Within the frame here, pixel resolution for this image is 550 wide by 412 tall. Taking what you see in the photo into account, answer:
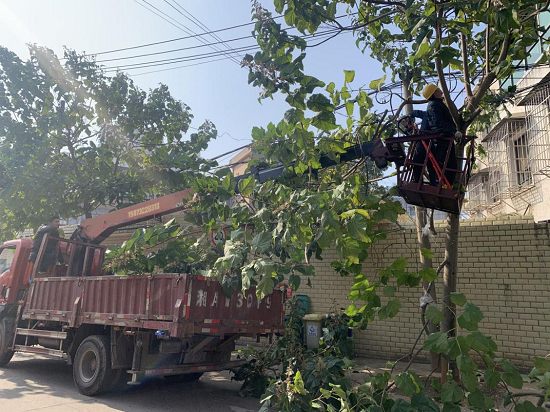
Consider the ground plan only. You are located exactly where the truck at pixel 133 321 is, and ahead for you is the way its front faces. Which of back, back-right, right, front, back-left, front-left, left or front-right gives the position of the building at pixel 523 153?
back-right

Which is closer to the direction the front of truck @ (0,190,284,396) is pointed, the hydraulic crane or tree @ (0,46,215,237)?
the tree

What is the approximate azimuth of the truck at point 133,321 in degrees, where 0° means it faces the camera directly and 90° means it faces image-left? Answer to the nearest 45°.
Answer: approximately 135°

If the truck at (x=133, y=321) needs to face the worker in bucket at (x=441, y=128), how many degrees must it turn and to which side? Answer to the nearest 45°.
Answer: approximately 180°

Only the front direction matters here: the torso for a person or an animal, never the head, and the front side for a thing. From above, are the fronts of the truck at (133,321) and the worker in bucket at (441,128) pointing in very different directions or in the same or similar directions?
very different directions

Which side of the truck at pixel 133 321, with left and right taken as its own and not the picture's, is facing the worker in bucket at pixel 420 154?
back

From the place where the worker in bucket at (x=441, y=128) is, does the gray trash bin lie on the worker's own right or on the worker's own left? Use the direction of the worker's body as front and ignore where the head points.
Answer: on the worker's own left
